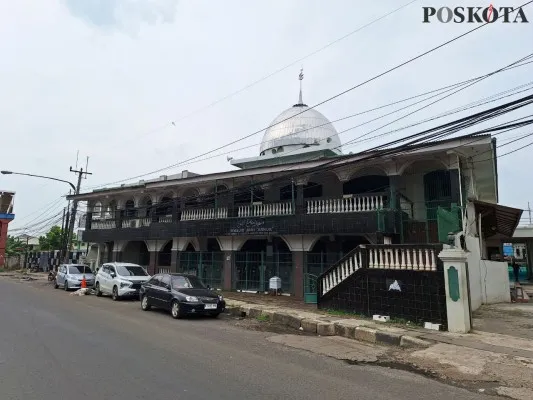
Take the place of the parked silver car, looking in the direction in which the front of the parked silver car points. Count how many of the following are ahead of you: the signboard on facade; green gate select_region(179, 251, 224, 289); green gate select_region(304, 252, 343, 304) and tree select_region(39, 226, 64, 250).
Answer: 3

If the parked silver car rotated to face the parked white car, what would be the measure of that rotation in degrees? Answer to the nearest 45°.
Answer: approximately 45° to its right

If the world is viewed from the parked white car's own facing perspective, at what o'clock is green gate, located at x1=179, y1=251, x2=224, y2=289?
The green gate is roughly at 10 o'clock from the parked white car.

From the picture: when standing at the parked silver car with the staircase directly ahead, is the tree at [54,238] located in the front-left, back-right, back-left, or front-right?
back-left

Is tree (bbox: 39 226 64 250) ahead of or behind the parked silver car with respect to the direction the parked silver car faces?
behind

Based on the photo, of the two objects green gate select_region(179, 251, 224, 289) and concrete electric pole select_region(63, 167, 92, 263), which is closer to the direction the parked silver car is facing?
the green gate

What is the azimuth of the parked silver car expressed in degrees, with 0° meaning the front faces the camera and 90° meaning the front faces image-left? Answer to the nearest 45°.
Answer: approximately 315°

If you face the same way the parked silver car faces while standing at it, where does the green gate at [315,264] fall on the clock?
The green gate is roughly at 12 o'clock from the parked silver car.
